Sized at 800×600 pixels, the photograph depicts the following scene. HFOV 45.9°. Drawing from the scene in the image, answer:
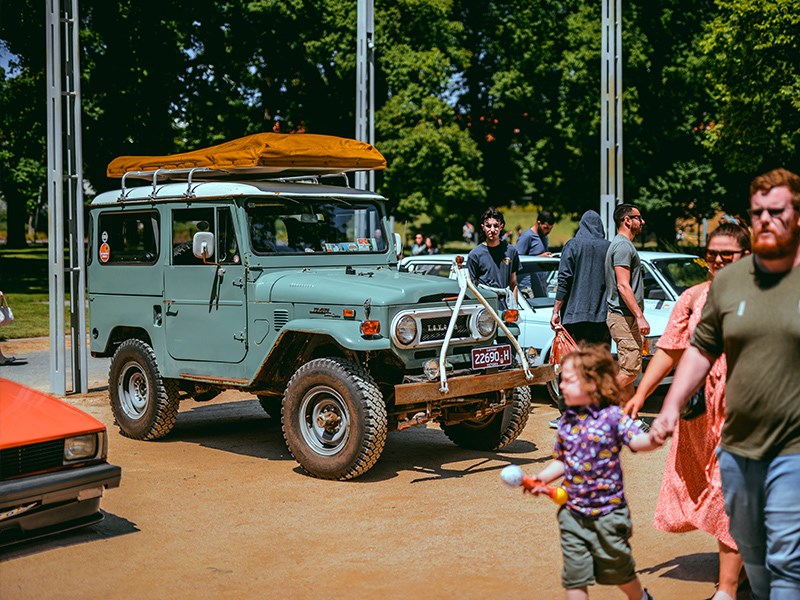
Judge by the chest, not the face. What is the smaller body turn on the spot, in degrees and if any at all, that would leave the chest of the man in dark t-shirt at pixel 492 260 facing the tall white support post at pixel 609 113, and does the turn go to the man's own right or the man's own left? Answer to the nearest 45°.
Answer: approximately 180°

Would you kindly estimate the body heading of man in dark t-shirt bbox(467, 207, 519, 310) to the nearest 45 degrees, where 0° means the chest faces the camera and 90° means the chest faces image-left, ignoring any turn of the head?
approximately 0°

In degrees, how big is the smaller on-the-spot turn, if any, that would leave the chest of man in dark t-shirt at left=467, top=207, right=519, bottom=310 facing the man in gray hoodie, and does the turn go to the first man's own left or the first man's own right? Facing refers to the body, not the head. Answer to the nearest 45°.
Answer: approximately 45° to the first man's own left

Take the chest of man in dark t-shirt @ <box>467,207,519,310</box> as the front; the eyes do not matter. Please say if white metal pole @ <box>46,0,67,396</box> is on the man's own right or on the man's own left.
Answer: on the man's own right

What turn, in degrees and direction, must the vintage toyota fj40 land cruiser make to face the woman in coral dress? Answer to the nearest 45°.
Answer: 0° — it already faces them

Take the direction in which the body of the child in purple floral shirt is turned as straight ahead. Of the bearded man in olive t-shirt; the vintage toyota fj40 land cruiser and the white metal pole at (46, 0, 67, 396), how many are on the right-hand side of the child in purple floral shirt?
2

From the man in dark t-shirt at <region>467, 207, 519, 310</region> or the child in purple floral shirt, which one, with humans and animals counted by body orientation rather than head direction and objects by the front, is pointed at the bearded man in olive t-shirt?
the man in dark t-shirt

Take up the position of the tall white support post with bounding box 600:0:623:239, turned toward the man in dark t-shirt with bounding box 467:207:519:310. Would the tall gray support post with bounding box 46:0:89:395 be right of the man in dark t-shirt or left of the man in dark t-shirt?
right

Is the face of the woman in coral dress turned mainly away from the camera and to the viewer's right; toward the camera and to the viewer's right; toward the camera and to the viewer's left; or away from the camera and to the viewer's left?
toward the camera and to the viewer's left

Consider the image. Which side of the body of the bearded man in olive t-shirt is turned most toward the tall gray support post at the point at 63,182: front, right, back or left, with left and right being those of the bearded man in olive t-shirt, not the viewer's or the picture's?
right

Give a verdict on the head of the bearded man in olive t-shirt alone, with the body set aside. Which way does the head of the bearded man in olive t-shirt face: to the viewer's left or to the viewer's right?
to the viewer's left

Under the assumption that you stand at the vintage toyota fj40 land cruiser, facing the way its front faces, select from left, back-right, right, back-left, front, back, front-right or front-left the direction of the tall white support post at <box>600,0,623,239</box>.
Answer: left

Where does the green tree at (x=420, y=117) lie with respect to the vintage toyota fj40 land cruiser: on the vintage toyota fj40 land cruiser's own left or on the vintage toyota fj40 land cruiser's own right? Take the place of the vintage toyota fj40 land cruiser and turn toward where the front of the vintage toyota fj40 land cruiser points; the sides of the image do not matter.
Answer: on the vintage toyota fj40 land cruiser's own left
